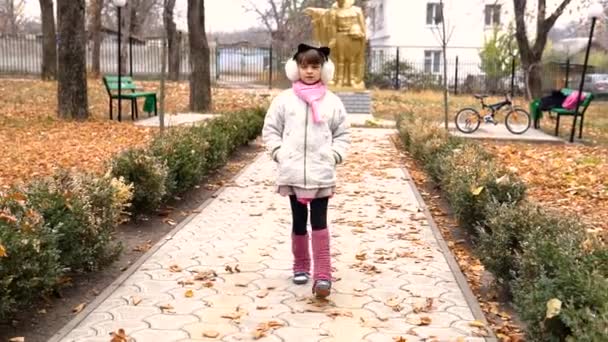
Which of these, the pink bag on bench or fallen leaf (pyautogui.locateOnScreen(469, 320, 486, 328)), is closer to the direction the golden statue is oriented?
the fallen leaf

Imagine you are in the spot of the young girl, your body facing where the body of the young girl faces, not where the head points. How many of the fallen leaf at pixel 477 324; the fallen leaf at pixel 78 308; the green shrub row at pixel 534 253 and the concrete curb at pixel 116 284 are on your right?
2

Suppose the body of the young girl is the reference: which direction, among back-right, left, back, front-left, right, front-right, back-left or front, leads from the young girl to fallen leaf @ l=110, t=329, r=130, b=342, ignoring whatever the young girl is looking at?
front-right

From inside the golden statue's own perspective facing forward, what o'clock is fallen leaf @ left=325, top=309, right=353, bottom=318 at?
The fallen leaf is roughly at 12 o'clock from the golden statue.

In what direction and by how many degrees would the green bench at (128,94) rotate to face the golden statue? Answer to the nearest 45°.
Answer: approximately 90° to its left

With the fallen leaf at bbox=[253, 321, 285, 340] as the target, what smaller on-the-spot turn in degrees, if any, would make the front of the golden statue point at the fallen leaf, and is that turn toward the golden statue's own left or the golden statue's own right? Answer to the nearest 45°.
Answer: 0° — it already faces it

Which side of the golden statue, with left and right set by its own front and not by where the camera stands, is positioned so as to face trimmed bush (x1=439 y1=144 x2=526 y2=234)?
front

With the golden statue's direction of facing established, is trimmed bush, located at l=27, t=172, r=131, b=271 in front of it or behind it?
in front

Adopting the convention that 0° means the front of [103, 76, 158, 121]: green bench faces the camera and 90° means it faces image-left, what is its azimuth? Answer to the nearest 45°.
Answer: approximately 315°

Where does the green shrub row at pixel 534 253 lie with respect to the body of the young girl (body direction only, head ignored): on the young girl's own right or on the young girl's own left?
on the young girl's own left

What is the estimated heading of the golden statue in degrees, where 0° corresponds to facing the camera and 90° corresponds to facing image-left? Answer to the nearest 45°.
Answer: approximately 0°

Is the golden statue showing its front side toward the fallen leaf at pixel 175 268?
yes
